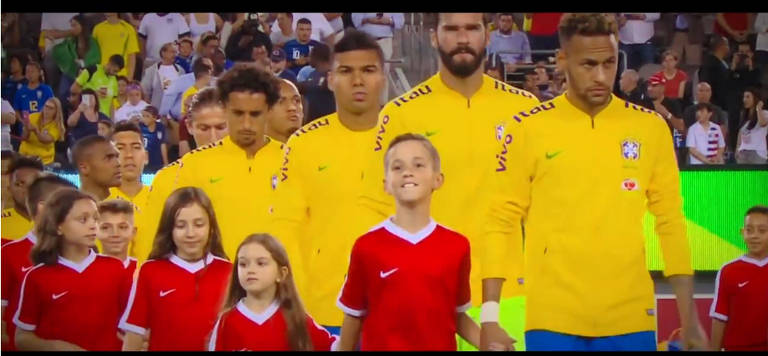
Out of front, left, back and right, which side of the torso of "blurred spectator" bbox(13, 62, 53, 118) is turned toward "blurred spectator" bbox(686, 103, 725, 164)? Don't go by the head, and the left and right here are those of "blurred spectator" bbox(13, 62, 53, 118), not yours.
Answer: left

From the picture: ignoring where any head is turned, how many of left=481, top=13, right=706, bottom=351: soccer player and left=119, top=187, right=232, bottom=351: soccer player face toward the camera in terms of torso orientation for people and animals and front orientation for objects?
2

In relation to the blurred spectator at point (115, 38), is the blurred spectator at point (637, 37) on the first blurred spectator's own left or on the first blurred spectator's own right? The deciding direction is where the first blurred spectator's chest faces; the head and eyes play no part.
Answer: on the first blurred spectator's own left

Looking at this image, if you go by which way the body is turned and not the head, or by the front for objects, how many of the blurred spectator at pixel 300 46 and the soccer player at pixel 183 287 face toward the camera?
2

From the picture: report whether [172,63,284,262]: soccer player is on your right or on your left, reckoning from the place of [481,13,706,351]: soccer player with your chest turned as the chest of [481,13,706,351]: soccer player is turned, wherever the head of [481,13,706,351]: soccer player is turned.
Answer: on your right

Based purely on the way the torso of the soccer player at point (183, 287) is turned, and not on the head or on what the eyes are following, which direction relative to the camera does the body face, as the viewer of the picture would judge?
toward the camera
